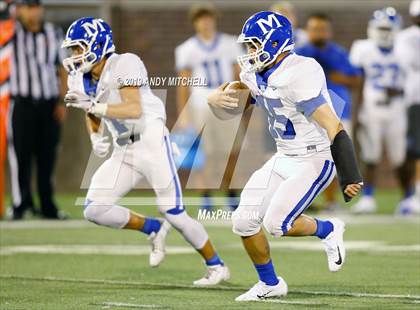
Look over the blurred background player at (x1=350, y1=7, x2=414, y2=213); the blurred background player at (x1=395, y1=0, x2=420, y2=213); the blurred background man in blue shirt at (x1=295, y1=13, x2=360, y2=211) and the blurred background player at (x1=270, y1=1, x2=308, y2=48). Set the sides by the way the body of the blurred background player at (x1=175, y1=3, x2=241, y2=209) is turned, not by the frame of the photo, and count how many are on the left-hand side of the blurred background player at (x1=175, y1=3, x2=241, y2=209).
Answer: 4

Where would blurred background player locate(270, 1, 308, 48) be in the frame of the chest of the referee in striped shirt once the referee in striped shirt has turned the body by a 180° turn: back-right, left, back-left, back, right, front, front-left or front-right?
right

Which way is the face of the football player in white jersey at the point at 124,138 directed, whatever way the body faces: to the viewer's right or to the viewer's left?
to the viewer's left

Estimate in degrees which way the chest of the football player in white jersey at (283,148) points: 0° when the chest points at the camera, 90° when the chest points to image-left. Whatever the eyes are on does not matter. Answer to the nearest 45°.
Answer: approximately 45°

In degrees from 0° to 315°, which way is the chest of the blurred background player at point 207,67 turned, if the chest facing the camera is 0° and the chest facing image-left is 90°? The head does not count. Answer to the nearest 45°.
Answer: approximately 0°

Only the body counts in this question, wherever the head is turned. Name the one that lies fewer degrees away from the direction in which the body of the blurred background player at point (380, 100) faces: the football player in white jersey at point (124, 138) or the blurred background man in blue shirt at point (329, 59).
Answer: the football player in white jersey

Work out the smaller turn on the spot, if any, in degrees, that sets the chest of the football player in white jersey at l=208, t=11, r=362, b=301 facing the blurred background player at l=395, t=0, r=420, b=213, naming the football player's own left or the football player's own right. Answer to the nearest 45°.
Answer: approximately 135° to the football player's own right

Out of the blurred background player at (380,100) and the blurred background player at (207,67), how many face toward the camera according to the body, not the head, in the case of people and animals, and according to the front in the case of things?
2
